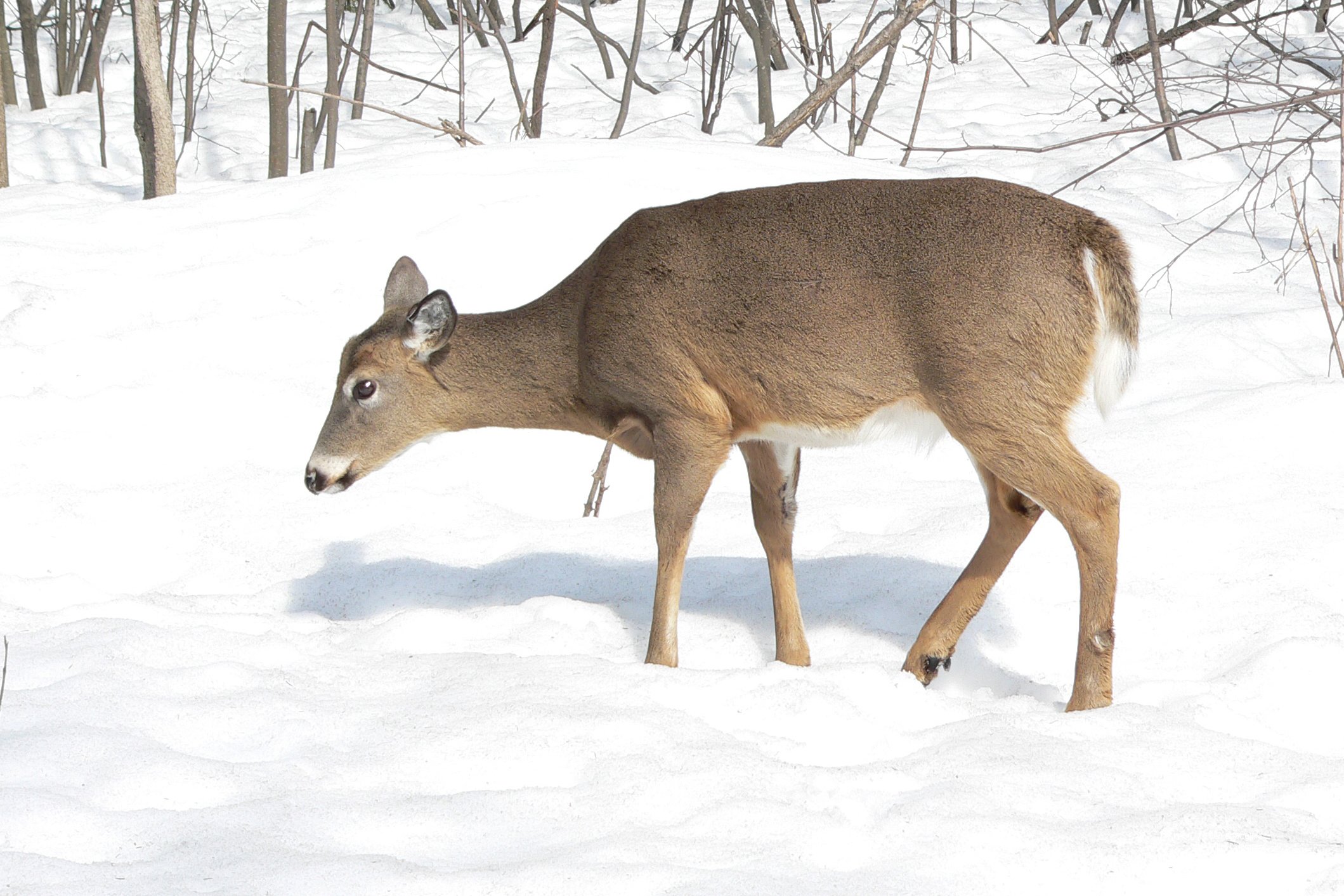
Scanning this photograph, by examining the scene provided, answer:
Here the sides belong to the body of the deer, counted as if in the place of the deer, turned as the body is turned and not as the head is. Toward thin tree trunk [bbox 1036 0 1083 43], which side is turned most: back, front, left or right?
right

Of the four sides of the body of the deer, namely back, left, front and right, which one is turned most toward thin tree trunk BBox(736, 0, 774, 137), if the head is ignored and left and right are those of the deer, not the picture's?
right

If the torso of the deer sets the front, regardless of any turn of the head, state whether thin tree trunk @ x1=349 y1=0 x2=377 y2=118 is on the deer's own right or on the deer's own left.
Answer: on the deer's own right

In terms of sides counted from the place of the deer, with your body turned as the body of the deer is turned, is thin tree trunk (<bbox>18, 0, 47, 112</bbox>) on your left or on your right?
on your right

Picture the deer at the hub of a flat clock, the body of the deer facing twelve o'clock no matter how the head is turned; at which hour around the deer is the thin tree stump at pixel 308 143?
The thin tree stump is roughly at 2 o'clock from the deer.

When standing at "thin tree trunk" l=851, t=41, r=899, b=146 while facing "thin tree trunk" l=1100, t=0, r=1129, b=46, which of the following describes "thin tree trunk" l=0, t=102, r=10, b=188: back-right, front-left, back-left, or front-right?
back-left

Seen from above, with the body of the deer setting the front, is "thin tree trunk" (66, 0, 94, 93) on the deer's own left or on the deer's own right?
on the deer's own right

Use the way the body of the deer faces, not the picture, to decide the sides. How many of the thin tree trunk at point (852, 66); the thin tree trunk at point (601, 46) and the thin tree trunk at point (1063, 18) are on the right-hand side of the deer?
3

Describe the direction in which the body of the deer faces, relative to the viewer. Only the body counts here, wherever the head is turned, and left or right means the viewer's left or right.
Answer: facing to the left of the viewer

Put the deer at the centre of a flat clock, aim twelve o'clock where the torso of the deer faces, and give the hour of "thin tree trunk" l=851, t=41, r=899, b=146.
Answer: The thin tree trunk is roughly at 3 o'clock from the deer.

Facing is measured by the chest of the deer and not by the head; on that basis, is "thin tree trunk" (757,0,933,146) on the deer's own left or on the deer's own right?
on the deer's own right

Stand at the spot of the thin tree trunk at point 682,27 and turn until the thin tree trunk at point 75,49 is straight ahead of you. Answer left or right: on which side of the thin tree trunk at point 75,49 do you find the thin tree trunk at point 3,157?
left
